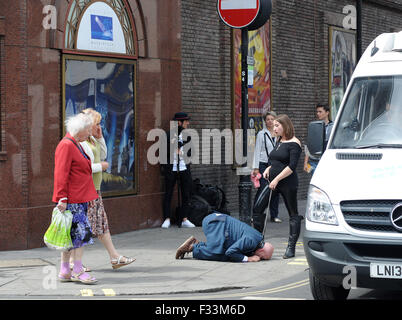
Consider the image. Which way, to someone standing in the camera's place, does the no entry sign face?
facing the viewer

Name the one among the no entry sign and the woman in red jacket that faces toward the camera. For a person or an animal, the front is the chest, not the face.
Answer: the no entry sign

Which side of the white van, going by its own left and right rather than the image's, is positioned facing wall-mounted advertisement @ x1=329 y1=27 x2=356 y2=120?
back

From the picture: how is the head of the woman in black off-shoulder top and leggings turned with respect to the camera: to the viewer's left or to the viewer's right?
to the viewer's left

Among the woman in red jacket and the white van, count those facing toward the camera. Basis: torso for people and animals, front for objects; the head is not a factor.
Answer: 1

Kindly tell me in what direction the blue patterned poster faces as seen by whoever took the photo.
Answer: facing the viewer and to the right of the viewer

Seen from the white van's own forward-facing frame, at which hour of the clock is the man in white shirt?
The man in white shirt is roughly at 5 o'clock from the white van.

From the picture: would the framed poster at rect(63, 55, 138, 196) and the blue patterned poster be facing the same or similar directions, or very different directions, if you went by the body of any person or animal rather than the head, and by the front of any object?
same or similar directions

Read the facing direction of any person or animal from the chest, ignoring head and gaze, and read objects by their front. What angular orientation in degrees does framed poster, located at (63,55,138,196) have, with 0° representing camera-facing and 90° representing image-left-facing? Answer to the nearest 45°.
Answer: approximately 315°

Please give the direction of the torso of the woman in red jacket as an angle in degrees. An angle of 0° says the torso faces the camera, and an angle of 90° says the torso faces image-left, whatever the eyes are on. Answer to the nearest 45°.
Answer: approximately 270°

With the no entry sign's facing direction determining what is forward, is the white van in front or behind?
in front

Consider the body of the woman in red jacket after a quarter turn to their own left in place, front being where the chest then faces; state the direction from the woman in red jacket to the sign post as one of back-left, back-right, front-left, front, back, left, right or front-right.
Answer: front-right

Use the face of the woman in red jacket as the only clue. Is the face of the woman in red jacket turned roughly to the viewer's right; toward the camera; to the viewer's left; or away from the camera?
to the viewer's right

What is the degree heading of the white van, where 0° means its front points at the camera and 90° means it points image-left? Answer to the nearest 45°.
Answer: approximately 0°
